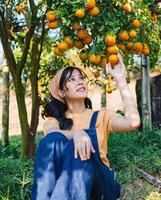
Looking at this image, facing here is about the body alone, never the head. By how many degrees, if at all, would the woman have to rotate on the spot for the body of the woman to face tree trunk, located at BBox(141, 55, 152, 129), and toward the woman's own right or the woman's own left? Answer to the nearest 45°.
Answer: approximately 180°

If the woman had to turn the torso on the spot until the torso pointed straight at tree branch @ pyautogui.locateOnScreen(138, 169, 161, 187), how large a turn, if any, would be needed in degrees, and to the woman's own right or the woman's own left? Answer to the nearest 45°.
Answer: approximately 135° to the woman's own left

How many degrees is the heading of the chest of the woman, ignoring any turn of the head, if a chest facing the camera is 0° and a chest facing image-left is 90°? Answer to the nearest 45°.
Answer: approximately 0°

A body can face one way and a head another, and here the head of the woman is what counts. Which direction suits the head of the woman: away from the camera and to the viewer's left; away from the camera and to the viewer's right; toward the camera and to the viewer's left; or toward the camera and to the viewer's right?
toward the camera and to the viewer's right

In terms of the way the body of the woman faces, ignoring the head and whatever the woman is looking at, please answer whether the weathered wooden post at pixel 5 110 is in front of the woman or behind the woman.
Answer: behind
